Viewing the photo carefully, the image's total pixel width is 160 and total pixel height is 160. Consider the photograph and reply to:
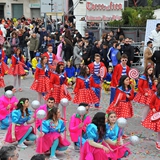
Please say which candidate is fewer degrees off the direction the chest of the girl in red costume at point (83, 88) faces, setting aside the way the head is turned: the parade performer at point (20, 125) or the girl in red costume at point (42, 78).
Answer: the parade performer

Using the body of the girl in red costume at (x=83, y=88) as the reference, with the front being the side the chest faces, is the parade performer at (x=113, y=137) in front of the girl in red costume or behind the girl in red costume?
in front

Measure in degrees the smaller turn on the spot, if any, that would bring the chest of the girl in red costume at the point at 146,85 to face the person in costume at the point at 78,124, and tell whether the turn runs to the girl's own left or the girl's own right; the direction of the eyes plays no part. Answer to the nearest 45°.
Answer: approximately 90° to the girl's own right

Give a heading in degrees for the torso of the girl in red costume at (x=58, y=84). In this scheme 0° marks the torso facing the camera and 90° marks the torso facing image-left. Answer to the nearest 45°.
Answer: approximately 315°

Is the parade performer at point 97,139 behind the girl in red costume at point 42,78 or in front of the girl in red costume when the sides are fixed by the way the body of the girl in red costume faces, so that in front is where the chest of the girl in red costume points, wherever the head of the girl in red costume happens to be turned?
in front
